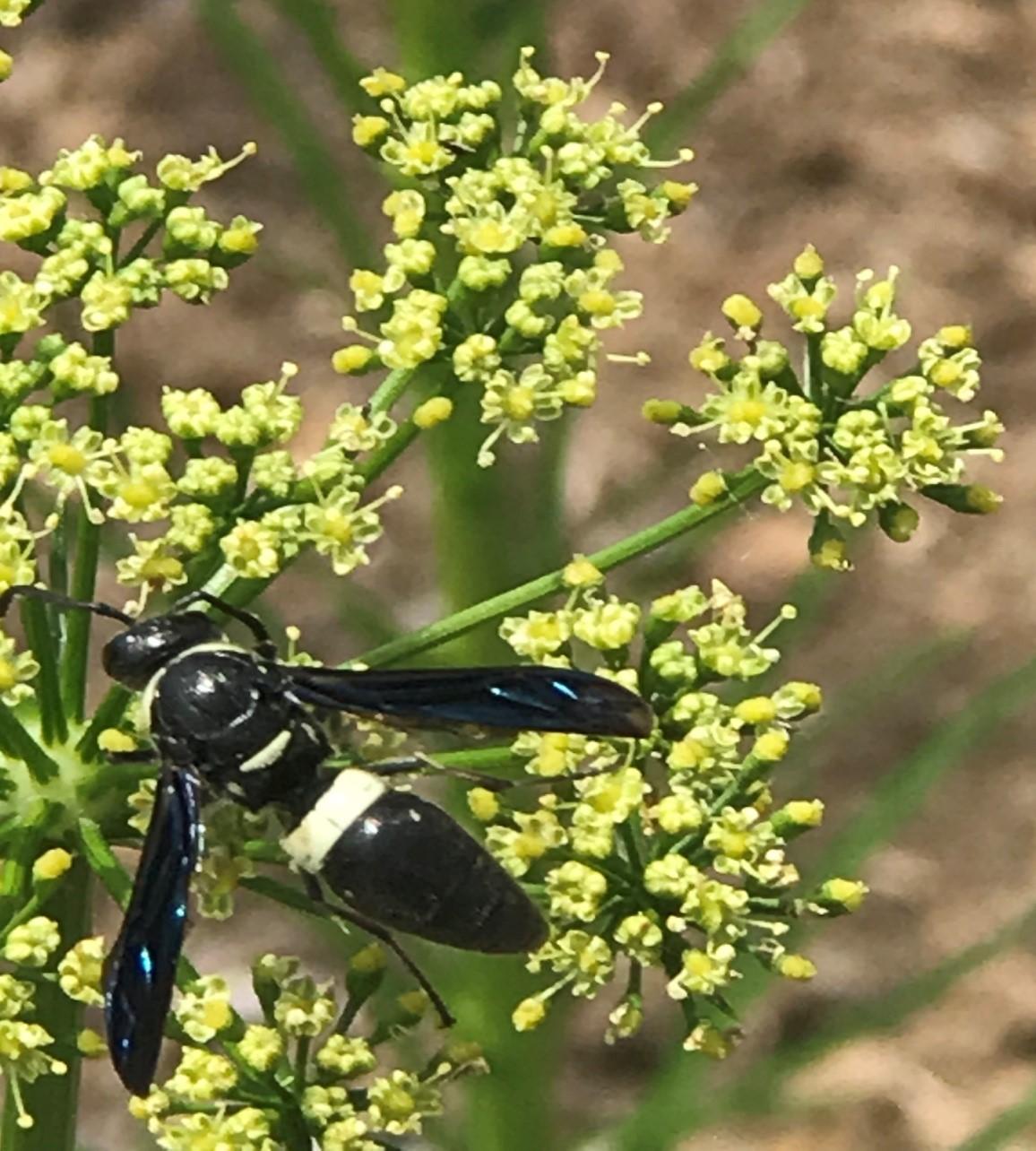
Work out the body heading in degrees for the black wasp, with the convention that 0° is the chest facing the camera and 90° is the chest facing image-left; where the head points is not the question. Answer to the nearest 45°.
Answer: approximately 135°

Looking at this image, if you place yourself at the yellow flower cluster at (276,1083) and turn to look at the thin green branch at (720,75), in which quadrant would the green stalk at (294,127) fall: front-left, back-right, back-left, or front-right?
front-left

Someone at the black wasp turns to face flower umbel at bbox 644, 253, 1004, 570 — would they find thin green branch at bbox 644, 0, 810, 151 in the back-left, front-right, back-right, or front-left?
front-left
